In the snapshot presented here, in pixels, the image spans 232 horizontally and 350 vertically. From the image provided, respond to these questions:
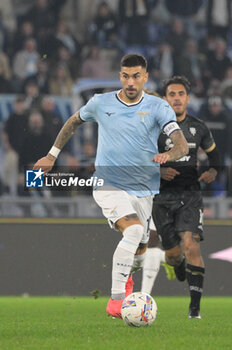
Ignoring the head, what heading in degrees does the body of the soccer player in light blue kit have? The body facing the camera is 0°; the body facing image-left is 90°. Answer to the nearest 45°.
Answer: approximately 0°

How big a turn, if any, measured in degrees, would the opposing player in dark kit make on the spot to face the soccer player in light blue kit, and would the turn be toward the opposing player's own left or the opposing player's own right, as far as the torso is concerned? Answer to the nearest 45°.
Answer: approximately 45° to the opposing player's own right

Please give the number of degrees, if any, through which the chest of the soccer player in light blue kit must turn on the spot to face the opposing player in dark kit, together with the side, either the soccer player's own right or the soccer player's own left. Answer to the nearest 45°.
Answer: approximately 135° to the soccer player's own left

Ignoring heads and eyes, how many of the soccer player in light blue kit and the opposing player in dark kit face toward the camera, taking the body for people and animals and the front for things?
2
